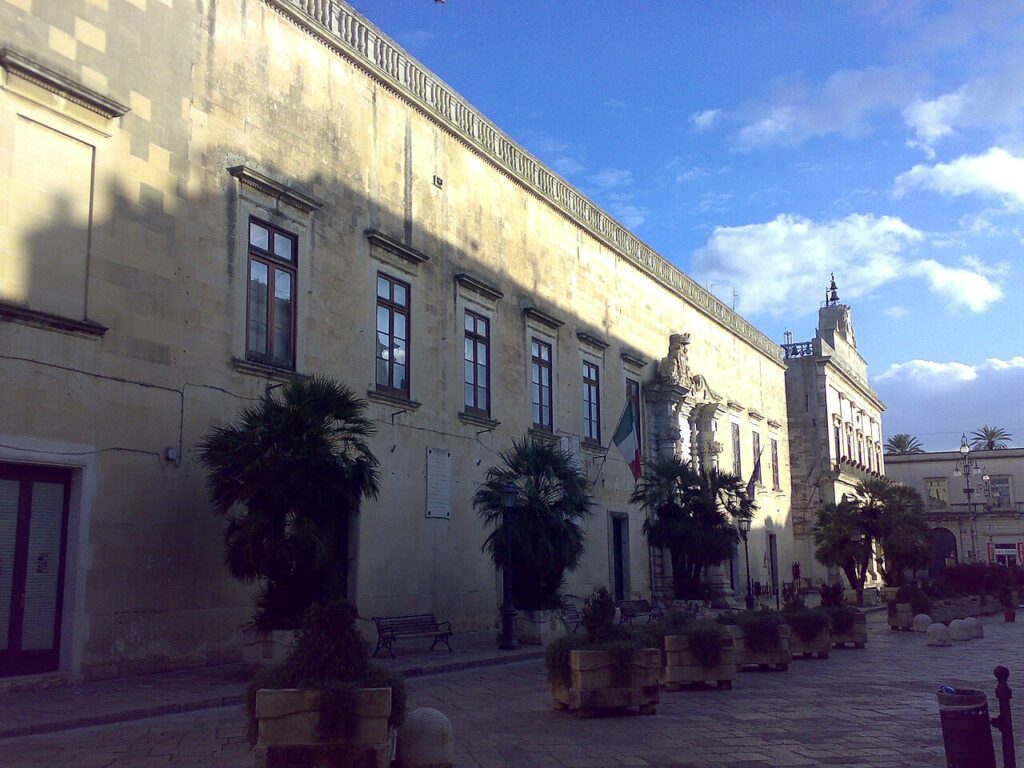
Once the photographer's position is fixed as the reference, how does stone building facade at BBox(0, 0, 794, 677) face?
facing the viewer and to the right of the viewer

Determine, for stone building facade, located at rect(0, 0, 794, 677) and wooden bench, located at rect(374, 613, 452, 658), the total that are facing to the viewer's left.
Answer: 0

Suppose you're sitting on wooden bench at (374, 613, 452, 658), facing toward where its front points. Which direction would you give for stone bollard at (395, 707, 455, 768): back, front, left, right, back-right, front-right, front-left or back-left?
front-right

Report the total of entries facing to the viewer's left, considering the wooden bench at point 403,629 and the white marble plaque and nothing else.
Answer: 0

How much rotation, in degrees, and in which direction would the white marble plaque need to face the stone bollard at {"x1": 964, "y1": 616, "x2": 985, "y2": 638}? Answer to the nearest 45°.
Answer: approximately 45° to its left

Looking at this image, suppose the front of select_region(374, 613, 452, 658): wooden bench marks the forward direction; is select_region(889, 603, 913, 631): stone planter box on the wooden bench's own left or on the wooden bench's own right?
on the wooden bench's own left

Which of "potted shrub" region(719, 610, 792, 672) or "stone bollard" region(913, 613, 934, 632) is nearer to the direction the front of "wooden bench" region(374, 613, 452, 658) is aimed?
the potted shrub

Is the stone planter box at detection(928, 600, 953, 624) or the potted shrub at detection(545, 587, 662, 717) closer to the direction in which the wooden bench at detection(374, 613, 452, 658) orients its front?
the potted shrub

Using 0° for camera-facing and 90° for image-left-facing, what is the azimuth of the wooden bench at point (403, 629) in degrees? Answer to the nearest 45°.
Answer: approximately 315°

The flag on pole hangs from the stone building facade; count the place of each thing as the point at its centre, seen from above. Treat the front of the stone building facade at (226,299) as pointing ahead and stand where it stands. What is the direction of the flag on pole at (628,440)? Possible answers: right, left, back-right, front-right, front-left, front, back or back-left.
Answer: left

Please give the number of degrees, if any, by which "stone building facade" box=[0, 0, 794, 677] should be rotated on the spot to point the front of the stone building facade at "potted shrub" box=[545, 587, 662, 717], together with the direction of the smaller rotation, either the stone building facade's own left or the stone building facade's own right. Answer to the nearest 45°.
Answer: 0° — it already faces it
